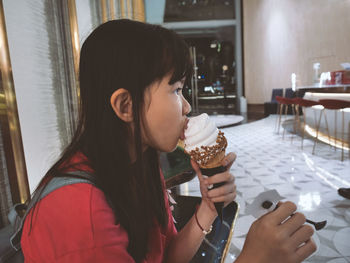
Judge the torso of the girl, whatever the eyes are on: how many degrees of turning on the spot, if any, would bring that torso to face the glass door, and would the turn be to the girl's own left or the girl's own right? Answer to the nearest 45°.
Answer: approximately 90° to the girl's own left

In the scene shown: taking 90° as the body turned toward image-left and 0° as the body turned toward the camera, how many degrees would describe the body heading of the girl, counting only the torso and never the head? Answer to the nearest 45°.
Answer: approximately 270°

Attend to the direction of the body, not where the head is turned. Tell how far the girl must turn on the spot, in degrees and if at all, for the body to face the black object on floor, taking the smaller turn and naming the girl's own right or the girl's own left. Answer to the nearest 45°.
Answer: approximately 45° to the girl's own left

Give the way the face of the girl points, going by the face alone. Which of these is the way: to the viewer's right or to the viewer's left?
to the viewer's right
